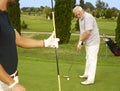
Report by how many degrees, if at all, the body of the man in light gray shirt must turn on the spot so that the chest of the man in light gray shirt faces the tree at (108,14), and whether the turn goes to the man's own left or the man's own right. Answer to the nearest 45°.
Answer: approximately 90° to the man's own right

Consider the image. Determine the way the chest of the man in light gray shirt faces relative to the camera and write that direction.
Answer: to the viewer's left

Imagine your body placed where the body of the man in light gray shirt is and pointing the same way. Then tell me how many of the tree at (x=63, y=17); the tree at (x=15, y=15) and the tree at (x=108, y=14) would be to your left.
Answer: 0

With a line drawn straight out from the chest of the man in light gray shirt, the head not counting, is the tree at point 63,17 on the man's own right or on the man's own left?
on the man's own right

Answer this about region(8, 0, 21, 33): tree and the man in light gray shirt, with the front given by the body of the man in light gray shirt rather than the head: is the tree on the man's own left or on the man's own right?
on the man's own right

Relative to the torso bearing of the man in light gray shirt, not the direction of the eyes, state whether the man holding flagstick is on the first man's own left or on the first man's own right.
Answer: on the first man's own left
